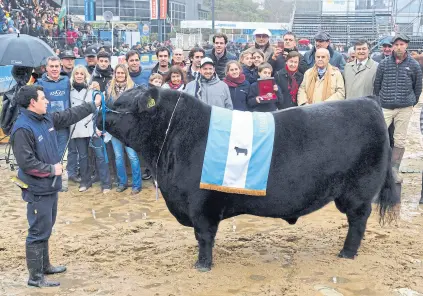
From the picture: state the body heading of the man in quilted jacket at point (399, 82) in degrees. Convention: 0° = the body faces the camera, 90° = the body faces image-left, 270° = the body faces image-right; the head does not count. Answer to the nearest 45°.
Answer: approximately 0°

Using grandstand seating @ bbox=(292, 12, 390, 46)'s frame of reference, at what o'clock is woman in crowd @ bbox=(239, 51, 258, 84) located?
The woman in crowd is roughly at 12 o'clock from the grandstand seating.

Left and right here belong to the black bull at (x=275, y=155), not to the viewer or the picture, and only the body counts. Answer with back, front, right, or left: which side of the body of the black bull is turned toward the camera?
left

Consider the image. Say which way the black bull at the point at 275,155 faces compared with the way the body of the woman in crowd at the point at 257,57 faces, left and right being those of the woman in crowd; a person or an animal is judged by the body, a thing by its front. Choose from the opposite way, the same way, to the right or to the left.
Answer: to the right

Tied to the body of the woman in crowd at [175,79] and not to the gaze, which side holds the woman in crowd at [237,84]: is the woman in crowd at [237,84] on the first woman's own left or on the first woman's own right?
on the first woman's own left

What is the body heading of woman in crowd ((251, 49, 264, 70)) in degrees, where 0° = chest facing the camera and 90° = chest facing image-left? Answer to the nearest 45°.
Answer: approximately 0°

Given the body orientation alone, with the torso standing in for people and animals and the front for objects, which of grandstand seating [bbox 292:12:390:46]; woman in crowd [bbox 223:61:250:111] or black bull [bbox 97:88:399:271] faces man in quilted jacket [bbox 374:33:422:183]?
the grandstand seating

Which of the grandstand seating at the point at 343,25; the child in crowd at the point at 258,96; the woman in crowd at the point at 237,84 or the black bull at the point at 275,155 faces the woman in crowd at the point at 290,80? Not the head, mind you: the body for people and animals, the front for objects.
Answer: the grandstand seating

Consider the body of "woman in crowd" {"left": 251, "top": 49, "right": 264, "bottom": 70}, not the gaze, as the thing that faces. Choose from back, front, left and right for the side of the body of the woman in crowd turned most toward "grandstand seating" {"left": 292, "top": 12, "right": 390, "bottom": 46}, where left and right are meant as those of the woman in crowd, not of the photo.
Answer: back
